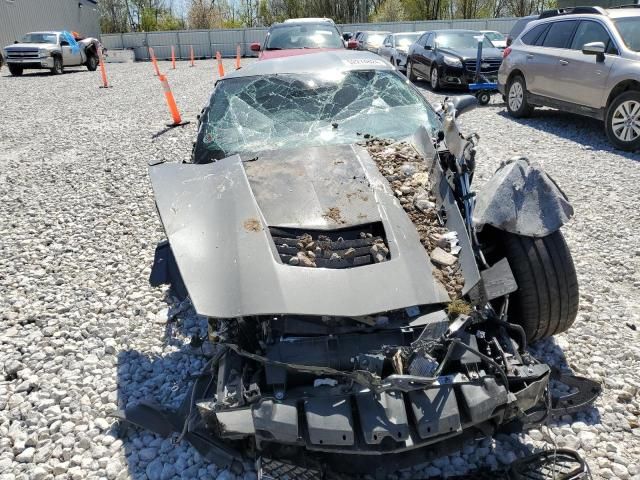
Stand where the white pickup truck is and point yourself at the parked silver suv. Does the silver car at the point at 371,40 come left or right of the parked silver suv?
left

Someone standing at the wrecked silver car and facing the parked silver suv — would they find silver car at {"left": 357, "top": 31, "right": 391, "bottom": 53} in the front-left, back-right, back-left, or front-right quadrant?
front-left

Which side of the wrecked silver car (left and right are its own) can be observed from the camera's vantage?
front

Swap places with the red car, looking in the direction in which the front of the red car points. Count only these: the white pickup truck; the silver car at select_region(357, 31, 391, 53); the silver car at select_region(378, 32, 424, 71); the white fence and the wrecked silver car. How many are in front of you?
1

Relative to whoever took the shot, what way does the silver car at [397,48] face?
facing the viewer and to the right of the viewer

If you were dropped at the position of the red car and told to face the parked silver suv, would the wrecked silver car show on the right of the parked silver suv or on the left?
right

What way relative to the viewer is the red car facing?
toward the camera

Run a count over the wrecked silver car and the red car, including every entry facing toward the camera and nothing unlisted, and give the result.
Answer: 2

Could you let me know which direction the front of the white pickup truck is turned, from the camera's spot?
facing the viewer and to the left of the viewer

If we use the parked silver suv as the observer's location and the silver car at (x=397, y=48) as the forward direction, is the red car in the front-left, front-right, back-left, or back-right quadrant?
front-left
